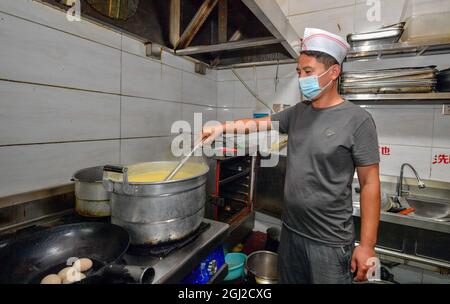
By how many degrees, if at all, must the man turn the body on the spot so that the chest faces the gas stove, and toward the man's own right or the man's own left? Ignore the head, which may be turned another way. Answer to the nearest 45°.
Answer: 0° — they already face it

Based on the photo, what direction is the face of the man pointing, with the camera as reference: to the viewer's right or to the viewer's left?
to the viewer's left

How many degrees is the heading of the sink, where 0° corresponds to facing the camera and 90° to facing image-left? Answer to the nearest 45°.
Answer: approximately 45°

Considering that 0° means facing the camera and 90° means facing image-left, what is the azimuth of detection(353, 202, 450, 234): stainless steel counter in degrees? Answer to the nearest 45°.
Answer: approximately 45°
